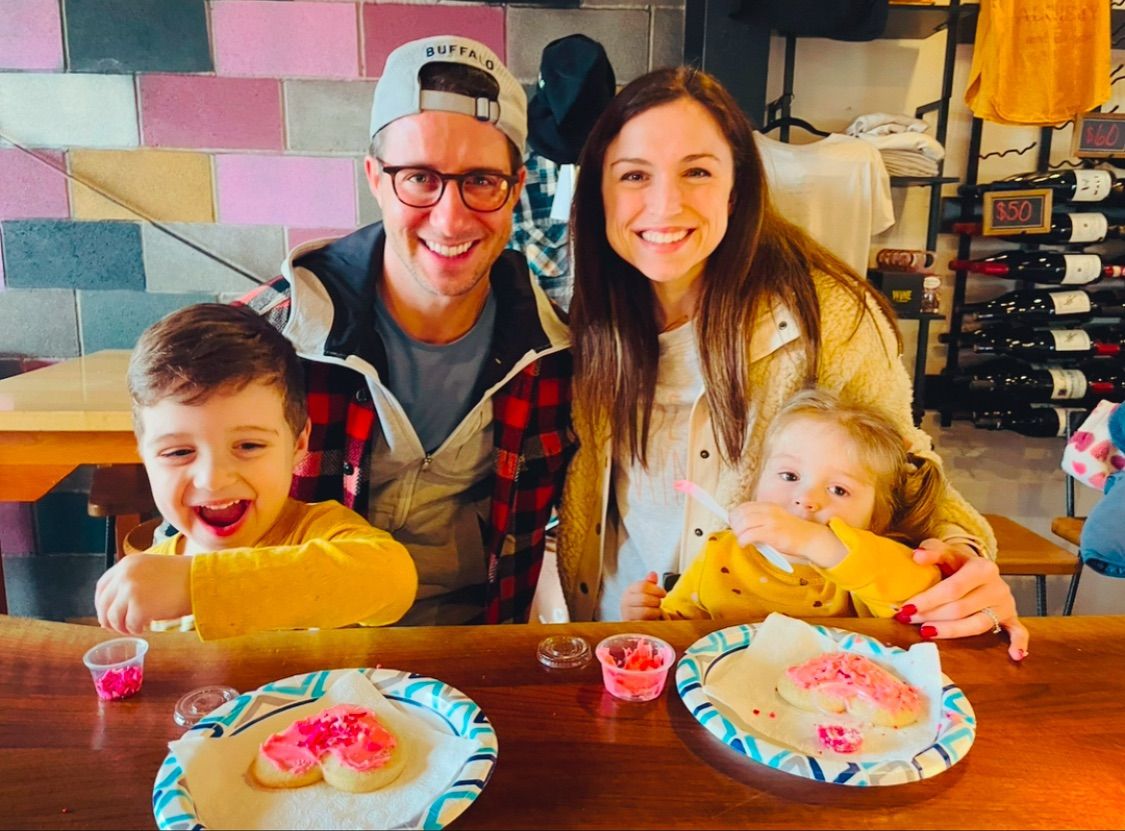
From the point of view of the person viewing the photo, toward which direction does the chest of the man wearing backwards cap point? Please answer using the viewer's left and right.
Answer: facing the viewer

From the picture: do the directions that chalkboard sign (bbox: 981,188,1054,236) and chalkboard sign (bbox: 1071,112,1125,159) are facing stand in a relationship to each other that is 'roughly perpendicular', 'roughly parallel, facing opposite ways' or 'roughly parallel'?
roughly parallel

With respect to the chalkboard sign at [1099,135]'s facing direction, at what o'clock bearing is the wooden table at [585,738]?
The wooden table is roughly at 12 o'clock from the chalkboard sign.

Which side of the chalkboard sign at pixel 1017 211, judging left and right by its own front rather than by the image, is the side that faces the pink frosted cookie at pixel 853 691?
front

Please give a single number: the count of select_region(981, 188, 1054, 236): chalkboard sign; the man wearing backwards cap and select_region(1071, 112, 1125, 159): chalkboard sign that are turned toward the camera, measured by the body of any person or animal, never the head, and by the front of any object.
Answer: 3

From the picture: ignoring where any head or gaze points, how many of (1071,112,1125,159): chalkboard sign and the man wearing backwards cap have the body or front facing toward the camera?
2

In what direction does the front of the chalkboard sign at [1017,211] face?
toward the camera

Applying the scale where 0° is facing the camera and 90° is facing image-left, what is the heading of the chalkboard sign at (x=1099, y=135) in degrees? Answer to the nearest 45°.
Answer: approximately 0°

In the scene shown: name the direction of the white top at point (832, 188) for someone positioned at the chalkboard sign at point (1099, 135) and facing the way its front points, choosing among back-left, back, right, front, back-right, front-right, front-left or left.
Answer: front-right

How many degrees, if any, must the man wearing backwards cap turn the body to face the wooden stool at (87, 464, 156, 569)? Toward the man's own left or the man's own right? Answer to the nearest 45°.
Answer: approximately 135° to the man's own right

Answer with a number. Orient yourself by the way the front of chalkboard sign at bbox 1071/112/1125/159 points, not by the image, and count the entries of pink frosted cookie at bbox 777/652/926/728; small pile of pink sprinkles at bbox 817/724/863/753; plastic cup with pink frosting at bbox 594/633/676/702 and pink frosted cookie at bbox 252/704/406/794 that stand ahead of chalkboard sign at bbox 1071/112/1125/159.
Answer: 4

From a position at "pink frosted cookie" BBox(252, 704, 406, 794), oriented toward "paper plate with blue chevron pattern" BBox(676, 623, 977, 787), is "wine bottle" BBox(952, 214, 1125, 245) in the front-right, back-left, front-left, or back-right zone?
front-left

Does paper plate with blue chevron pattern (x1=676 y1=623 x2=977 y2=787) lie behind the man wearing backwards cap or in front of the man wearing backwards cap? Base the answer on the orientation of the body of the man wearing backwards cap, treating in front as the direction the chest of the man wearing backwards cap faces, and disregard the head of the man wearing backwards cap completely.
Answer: in front

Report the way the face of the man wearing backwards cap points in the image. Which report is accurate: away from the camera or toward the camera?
toward the camera

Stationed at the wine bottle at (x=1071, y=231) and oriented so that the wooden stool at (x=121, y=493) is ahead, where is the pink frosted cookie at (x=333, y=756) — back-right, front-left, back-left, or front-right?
front-left
